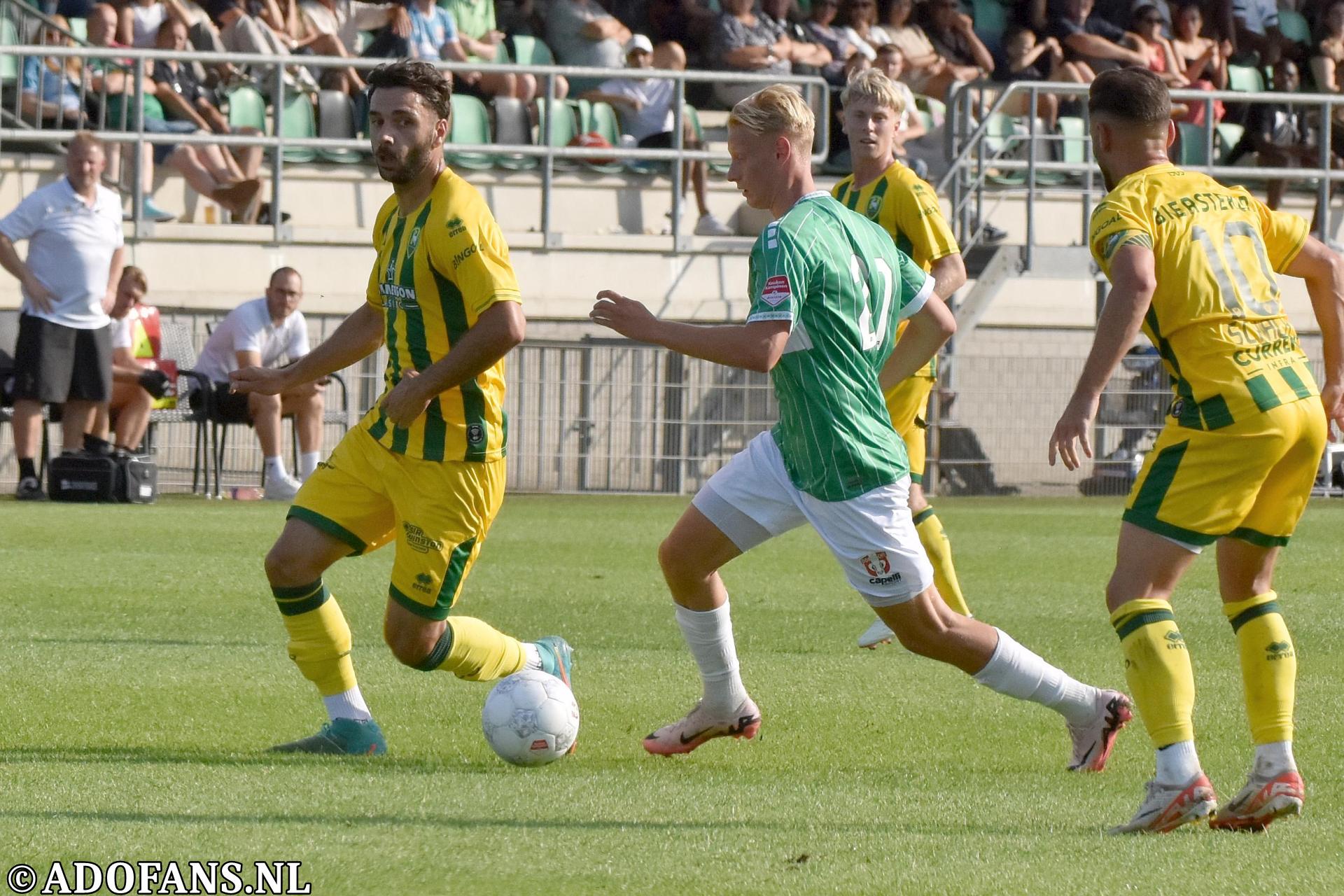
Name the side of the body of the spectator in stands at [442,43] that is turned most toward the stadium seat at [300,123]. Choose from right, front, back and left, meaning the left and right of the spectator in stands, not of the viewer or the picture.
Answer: right

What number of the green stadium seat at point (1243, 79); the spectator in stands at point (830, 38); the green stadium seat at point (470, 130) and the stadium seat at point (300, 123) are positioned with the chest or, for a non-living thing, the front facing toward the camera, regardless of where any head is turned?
4

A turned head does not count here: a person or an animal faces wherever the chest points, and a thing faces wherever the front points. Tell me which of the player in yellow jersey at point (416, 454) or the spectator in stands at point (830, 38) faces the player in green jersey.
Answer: the spectator in stands

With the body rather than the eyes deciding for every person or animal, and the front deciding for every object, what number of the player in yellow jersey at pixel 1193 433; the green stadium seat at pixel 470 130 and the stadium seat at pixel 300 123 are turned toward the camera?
2

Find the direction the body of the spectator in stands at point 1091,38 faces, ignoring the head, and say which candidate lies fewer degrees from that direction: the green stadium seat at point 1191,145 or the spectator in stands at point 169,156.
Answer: the green stadium seat

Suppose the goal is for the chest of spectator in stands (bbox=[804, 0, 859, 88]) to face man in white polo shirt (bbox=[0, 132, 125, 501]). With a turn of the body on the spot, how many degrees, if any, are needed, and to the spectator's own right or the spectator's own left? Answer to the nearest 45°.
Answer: approximately 45° to the spectator's own right

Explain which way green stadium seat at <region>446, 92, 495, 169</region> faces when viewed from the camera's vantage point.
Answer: facing the viewer

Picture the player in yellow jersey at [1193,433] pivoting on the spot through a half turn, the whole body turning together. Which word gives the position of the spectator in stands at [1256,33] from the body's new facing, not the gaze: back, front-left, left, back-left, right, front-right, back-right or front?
back-left
